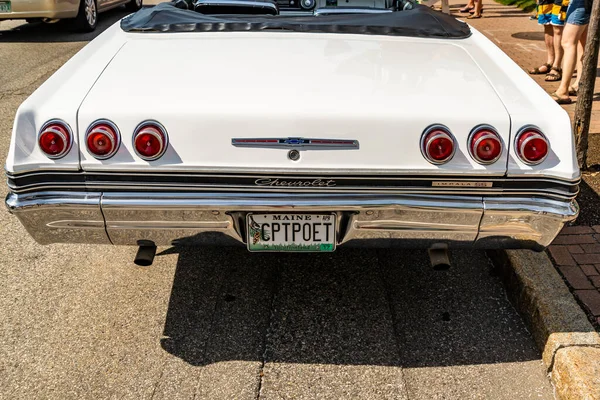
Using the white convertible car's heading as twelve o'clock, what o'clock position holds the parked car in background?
The parked car in background is roughly at 11 o'clock from the white convertible car.

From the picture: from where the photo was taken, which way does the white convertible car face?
away from the camera
